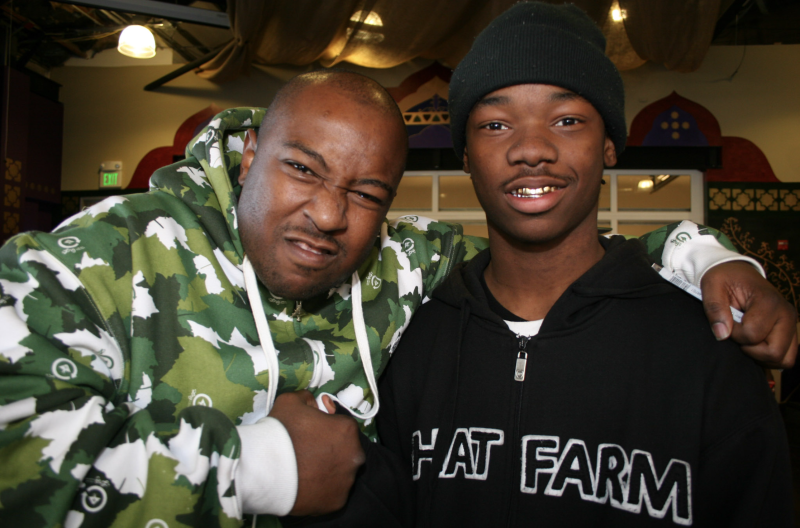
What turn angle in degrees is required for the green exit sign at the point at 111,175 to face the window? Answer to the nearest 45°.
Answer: approximately 45° to its left

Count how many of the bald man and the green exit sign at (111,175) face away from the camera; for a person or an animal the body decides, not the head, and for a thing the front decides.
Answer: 0

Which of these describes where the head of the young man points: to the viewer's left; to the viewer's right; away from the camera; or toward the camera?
toward the camera

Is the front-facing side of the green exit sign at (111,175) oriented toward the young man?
yes

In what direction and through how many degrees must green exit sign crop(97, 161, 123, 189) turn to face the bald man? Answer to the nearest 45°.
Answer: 0° — it already faces them

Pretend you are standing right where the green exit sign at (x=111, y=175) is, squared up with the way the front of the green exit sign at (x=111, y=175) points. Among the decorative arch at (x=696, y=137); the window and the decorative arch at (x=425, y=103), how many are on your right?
0

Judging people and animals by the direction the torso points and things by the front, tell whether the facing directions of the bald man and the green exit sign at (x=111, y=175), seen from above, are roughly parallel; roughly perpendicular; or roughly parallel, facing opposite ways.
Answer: roughly parallel

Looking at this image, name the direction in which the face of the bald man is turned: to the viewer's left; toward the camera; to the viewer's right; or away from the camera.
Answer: toward the camera

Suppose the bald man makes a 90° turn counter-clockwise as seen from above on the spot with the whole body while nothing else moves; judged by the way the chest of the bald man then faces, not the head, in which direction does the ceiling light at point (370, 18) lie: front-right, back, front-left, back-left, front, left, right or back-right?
front-left

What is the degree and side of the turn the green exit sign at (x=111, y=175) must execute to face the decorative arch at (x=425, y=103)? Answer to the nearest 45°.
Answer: approximately 45° to its left

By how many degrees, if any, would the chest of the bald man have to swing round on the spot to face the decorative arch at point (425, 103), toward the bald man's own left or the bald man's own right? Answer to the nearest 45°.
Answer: approximately 135° to the bald man's own left

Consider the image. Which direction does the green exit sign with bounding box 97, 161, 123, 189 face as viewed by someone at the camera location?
facing the viewer

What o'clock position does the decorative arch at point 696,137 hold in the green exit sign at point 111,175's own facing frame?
The decorative arch is roughly at 10 o'clock from the green exit sign.

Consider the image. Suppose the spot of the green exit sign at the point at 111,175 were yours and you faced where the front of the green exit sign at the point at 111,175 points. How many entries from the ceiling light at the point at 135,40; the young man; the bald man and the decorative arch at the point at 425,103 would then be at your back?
0

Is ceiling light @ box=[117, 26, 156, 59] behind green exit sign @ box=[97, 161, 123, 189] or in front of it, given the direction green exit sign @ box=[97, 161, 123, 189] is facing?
in front

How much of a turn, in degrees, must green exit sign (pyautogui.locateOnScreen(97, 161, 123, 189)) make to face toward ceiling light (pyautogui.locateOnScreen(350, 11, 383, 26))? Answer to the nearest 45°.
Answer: approximately 45° to its left

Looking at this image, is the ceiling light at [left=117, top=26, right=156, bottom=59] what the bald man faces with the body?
no
